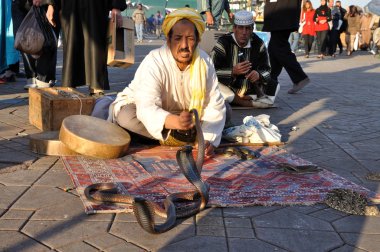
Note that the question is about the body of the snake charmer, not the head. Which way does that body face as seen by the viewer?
toward the camera

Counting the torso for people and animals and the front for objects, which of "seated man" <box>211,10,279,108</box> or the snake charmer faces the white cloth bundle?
the seated man

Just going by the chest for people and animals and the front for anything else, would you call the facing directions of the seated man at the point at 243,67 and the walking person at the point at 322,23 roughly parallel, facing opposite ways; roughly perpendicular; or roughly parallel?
roughly parallel

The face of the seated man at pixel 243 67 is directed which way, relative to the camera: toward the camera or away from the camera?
toward the camera

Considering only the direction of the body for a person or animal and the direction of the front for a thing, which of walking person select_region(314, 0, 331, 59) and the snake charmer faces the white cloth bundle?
the walking person

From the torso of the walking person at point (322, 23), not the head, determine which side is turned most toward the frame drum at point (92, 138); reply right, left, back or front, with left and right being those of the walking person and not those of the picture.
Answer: front

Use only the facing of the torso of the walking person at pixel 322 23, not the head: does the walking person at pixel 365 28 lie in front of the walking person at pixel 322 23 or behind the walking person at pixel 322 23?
behind

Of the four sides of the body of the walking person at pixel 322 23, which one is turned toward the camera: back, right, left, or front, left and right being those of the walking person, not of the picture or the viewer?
front

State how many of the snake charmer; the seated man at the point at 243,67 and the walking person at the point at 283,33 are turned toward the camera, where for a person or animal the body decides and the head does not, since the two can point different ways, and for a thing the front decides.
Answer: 2
